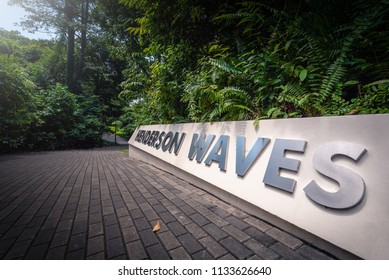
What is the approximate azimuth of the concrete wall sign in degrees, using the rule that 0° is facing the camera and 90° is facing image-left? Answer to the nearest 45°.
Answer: approximately 45°

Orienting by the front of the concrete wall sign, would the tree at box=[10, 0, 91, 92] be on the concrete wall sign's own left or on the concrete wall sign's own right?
on the concrete wall sign's own right
